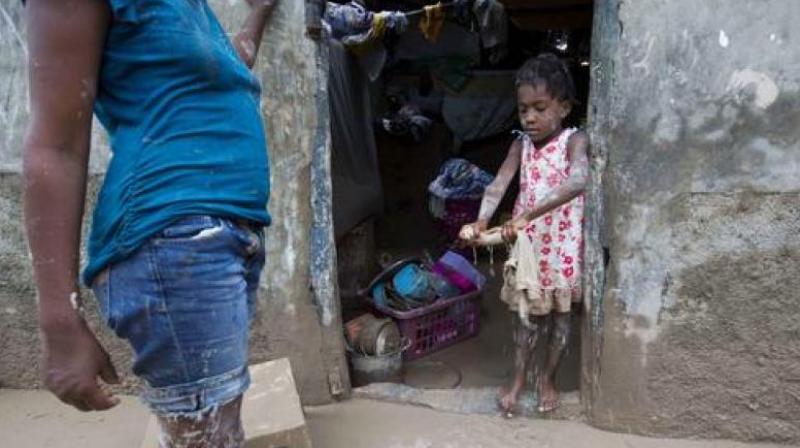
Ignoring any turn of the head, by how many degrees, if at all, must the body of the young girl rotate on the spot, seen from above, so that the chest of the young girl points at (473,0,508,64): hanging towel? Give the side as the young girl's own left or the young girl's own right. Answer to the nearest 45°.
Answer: approximately 135° to the young girl's own right

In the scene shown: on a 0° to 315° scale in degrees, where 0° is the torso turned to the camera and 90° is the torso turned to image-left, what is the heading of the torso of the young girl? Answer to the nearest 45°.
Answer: approximately 45°

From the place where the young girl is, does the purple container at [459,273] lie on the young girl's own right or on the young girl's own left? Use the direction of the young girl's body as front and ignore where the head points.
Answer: on the young girl's own right

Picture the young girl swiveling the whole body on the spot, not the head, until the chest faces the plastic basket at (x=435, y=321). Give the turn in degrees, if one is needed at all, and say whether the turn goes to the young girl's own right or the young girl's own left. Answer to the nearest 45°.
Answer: approximately 90° to the young girl's own right

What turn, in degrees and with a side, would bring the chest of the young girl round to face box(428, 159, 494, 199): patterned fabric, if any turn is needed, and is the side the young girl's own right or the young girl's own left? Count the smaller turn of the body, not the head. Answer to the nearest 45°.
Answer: approximately 135° to the young girl's own right
